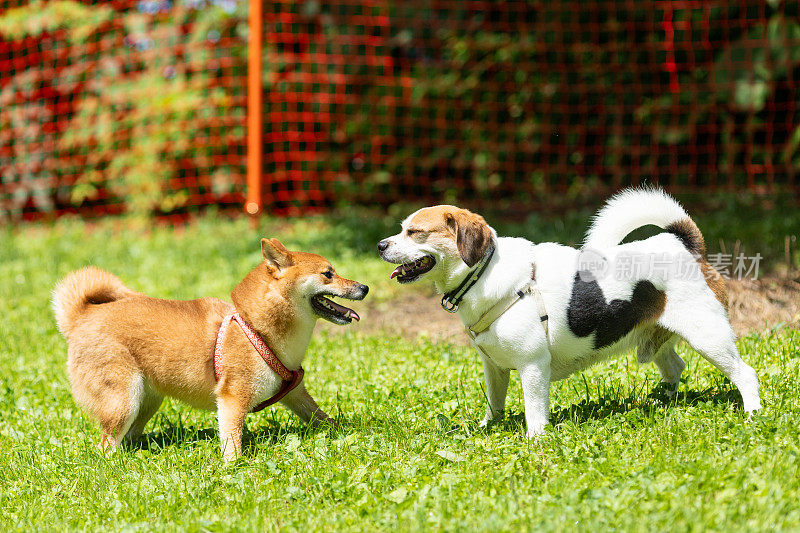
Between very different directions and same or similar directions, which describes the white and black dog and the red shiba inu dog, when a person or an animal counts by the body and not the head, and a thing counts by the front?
very different directions

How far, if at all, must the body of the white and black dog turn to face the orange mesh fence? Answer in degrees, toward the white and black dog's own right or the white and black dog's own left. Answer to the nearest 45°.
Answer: approximately 90° to the white and black dog's own right

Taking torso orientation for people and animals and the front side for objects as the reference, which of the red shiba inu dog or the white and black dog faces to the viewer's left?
the white and black dog

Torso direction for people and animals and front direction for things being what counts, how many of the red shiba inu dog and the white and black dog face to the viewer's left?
1

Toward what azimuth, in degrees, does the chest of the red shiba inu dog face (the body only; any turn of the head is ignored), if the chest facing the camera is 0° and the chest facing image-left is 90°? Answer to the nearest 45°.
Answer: approximately 270°

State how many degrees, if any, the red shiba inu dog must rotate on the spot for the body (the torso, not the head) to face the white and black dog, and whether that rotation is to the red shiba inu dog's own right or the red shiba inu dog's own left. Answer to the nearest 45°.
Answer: approximately 45° to the red shiba inu dog's own right

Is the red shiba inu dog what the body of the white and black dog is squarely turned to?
yes

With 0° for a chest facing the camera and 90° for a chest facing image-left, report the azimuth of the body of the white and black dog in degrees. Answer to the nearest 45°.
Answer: approximately 90°
